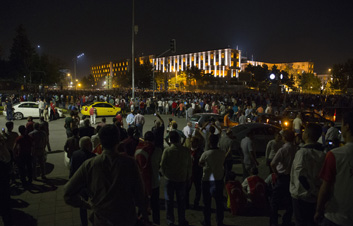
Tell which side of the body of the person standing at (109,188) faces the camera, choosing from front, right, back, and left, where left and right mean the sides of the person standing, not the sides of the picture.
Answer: back

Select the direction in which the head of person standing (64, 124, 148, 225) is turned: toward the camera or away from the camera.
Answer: away from the camera

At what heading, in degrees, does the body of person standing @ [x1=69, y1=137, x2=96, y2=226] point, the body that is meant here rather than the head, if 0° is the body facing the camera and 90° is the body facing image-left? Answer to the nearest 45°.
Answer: approximately 180°

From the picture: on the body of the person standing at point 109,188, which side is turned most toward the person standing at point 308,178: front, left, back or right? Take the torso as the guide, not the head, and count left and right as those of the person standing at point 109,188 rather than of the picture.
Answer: right

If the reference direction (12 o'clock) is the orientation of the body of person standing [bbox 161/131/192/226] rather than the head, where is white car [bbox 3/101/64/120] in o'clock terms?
The white car is roughly at 11 o'clock from the person standing.

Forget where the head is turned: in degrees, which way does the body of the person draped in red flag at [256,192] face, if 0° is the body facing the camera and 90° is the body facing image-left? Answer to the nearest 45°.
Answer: approximately 180°

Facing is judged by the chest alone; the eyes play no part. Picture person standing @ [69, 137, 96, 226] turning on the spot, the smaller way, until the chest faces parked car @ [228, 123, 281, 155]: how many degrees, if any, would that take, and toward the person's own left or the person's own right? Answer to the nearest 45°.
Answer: approximately 45° to the person's own right

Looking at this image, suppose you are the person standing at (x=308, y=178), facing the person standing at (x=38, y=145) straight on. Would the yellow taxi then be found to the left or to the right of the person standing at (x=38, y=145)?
right

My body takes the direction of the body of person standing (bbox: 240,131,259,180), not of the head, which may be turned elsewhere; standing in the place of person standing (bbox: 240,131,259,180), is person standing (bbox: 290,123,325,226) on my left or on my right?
on my right

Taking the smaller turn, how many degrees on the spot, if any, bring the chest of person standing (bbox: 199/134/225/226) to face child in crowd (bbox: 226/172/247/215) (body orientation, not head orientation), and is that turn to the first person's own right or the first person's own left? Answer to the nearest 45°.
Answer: approximately 45° to the first person's own right

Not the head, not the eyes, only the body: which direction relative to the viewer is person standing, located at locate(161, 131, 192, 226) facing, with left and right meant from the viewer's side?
facing away from the viewer

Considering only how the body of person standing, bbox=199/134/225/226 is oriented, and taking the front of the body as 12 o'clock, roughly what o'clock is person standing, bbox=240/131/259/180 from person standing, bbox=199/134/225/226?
person standing, bbox=240/131/259/180 is roughly at 1 o'clock from person standing, bbox=199/134/225/226.
